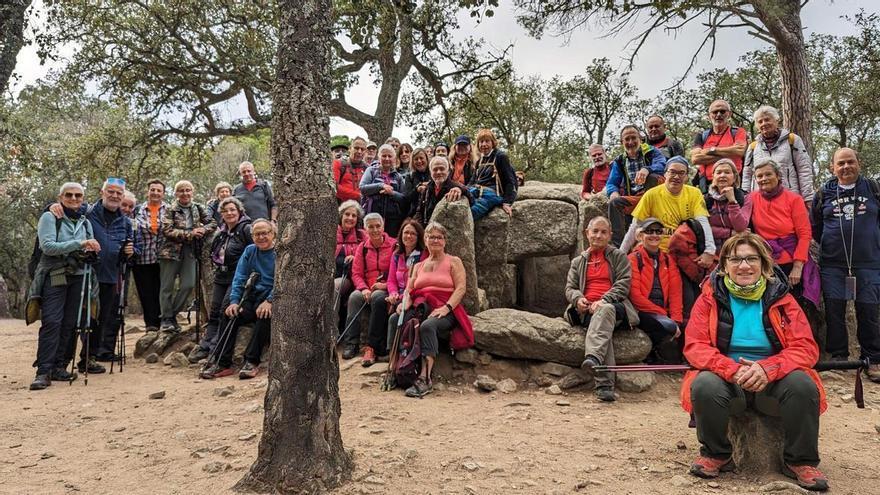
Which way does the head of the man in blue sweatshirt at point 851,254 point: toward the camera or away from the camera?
toward the camera

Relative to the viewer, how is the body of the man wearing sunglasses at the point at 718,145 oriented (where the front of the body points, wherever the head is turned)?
toward the camera

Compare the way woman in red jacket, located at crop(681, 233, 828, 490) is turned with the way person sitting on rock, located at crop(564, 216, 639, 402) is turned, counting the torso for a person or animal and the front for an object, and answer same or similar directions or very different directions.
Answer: same or similar directions

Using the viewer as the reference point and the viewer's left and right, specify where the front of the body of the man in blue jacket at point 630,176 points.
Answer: facing the viewer

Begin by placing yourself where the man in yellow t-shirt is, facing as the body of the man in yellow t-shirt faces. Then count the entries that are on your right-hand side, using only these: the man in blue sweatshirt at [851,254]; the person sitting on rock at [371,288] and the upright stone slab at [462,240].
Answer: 2

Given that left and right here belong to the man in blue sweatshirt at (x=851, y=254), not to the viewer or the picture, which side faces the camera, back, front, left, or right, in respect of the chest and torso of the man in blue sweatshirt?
front

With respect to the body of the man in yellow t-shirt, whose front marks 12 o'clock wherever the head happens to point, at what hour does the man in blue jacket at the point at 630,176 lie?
The man in blue jacket is roughly at 5 o'clock from the man in yellow t-shirt.

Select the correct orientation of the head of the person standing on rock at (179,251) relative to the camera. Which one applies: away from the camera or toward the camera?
toward the camera

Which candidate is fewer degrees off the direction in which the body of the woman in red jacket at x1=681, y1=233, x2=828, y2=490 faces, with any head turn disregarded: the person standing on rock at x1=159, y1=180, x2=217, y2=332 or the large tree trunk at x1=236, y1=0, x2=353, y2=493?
the large tree trunk

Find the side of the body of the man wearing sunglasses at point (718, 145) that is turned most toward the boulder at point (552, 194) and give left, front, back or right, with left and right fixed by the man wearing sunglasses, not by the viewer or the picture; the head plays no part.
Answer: right

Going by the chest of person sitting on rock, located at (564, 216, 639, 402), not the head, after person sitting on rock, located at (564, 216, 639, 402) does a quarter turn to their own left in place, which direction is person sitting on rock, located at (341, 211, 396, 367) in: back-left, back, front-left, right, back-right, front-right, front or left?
back

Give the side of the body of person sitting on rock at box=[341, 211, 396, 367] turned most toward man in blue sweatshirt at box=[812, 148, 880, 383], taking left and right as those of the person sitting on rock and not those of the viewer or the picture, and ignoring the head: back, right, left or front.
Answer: left
